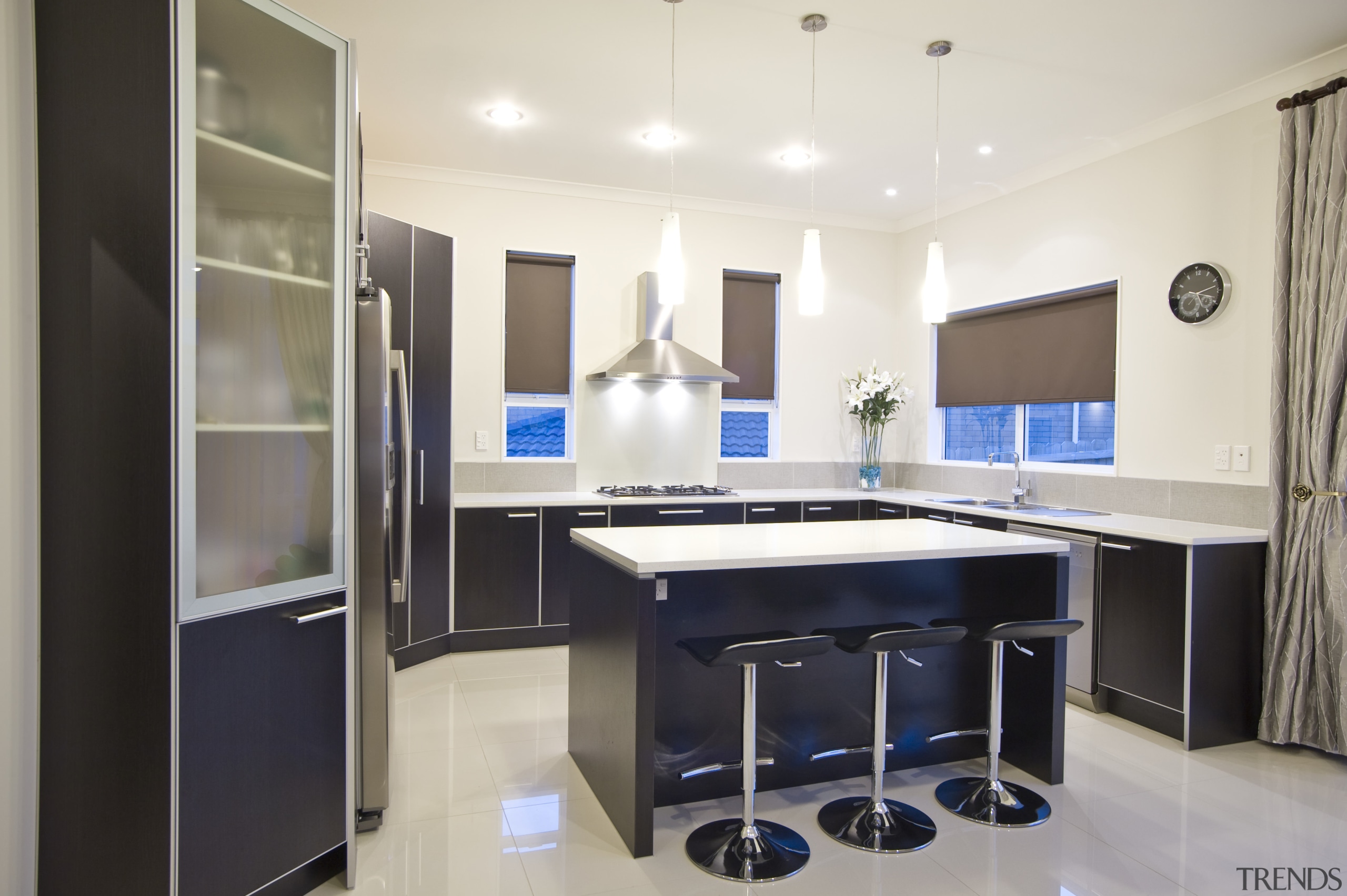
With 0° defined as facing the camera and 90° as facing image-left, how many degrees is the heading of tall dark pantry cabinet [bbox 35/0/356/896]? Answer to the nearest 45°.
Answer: approximately 315°

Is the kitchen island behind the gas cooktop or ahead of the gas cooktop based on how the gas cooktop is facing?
ahead

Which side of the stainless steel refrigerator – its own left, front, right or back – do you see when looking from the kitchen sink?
front

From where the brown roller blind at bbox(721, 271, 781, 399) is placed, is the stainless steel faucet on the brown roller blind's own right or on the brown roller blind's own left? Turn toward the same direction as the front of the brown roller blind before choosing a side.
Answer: on the brown roller blind's own left

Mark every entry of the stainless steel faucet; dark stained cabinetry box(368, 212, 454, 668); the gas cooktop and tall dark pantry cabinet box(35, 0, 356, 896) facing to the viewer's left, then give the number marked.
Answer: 1

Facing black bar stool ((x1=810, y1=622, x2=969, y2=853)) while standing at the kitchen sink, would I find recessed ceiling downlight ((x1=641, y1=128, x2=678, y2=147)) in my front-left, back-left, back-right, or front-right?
front-right

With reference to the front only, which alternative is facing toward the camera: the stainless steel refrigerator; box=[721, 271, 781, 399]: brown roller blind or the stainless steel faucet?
the brown roller blind

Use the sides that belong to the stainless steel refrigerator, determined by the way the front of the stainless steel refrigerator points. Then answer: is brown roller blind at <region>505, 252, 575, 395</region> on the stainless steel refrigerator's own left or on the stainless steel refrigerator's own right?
on the stainless steel refrigerator's own left

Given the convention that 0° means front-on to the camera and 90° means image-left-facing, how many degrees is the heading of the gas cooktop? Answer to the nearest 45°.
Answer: approximately 0°

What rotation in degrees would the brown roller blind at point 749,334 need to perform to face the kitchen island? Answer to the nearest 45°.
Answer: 0° — it already faces it

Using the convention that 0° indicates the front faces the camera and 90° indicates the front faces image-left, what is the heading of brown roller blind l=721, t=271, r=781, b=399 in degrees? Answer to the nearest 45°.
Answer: approximately 0°

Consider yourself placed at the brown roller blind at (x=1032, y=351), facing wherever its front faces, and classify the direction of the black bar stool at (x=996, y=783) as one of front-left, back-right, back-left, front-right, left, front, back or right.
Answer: front-left

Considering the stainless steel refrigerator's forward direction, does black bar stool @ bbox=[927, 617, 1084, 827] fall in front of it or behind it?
in front

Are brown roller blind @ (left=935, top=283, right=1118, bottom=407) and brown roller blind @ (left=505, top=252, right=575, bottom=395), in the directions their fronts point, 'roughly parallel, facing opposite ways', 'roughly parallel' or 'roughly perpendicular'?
roughly perpendicular

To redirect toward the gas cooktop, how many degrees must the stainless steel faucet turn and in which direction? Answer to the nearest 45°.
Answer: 0° — it already faces it

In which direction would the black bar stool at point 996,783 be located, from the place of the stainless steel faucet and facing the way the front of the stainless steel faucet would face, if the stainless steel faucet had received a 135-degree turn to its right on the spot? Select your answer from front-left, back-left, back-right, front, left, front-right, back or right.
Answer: back-right

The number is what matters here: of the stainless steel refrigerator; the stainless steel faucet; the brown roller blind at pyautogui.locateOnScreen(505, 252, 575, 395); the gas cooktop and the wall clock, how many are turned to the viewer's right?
1
